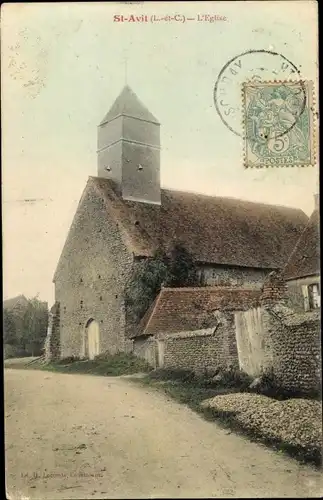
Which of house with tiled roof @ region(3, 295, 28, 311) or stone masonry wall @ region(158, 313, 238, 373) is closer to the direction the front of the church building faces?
the house with tiled roof

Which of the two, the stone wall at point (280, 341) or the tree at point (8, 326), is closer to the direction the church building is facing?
the tree

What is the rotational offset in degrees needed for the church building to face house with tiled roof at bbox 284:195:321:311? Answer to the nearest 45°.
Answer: approximately 90° to its left

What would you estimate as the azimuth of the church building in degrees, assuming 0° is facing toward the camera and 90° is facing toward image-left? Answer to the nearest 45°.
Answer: approximately 45°

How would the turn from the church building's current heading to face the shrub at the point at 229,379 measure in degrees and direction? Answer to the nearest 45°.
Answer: approximately 90° to its left

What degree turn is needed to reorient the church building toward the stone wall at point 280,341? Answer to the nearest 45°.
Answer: approximately 90° to its left
